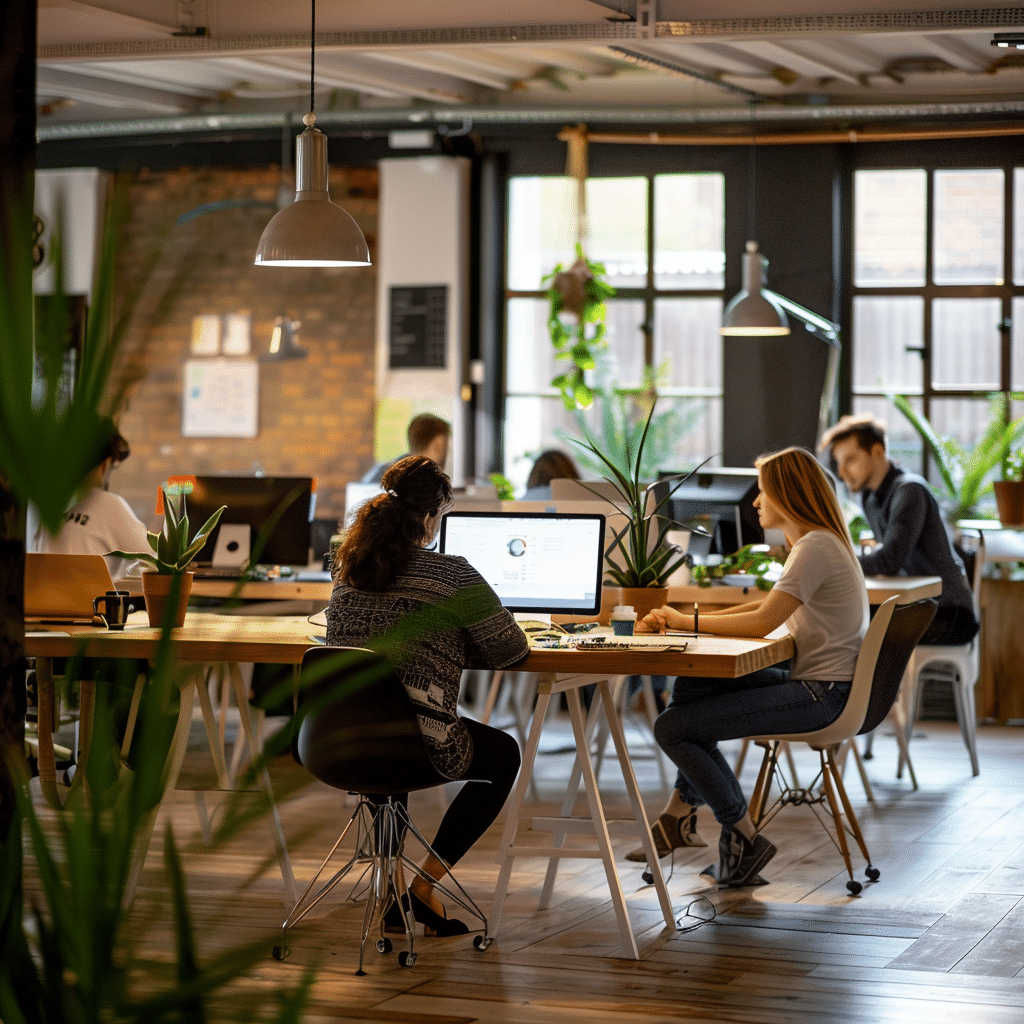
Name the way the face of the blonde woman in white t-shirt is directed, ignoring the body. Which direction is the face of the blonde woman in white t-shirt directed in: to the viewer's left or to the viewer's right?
to the viewer's left

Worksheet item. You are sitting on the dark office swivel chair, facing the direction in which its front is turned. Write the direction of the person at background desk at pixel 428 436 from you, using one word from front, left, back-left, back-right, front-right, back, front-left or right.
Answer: front-left

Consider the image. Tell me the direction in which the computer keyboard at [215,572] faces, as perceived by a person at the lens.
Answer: facing the viewer

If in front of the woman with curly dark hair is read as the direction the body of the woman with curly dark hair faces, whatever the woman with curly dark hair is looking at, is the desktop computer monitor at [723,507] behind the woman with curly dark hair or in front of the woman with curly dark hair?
in front

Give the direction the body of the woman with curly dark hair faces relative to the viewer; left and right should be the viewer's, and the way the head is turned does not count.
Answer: facing away from the viewer and to the right of the viewer

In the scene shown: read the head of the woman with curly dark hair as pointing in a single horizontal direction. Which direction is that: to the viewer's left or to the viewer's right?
to the viewer's right

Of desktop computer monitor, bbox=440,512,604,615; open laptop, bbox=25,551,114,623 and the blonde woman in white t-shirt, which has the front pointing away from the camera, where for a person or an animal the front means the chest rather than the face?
the open laptop

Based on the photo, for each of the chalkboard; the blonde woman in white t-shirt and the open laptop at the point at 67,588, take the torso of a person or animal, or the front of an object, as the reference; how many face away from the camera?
1

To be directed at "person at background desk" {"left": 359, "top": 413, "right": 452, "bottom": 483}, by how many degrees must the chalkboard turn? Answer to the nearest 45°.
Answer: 0° — it already faces them

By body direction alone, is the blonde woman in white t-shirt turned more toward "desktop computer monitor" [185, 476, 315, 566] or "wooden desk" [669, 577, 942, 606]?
the desktop computer monitor

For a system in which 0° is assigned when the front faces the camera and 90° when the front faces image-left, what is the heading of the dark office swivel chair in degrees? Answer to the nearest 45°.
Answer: approximately 225°

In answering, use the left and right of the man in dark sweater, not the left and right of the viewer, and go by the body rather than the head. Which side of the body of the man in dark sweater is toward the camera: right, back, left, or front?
left

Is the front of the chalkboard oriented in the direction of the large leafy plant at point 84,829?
yes
